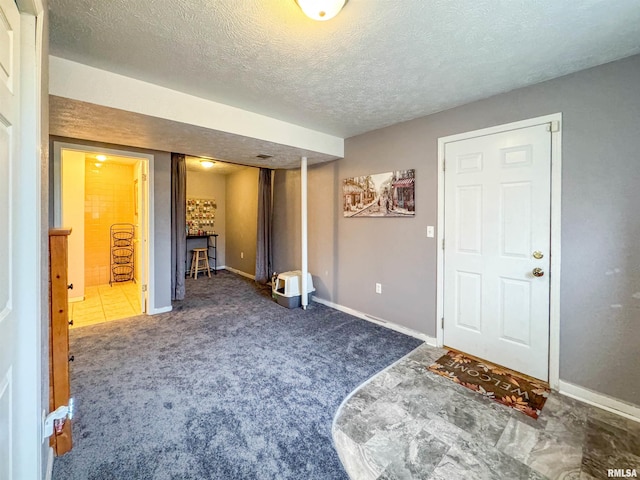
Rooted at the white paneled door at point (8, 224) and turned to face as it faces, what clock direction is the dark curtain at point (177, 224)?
The dark curtain is roughly at 10 o'clock from the white paneled door.

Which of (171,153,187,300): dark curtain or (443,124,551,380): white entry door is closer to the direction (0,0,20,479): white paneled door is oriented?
the white entry door

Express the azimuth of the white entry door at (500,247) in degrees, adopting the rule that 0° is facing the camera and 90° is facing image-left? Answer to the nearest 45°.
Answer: approximately 45°

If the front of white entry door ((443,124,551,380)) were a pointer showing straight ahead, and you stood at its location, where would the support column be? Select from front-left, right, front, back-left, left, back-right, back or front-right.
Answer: front-right

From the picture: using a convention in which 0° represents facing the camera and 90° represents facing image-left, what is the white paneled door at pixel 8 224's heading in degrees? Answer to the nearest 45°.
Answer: approximately 270°

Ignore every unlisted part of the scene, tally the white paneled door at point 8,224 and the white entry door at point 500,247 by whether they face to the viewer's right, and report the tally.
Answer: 1

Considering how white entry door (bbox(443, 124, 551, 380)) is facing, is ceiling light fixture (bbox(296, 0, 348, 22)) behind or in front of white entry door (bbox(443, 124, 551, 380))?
in front

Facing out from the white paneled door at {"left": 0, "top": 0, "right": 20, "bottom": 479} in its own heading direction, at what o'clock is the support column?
The support column is roughly at 11 o'clock from the white paneled door.

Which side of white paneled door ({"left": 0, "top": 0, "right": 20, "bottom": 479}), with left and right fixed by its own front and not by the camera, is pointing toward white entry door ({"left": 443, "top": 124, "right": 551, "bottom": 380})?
front

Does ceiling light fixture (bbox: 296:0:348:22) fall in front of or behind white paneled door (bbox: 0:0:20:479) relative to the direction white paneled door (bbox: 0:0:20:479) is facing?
in front

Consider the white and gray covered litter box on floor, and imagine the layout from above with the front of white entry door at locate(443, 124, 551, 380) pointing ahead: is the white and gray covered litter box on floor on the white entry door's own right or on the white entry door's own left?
on the white entry door's own right
